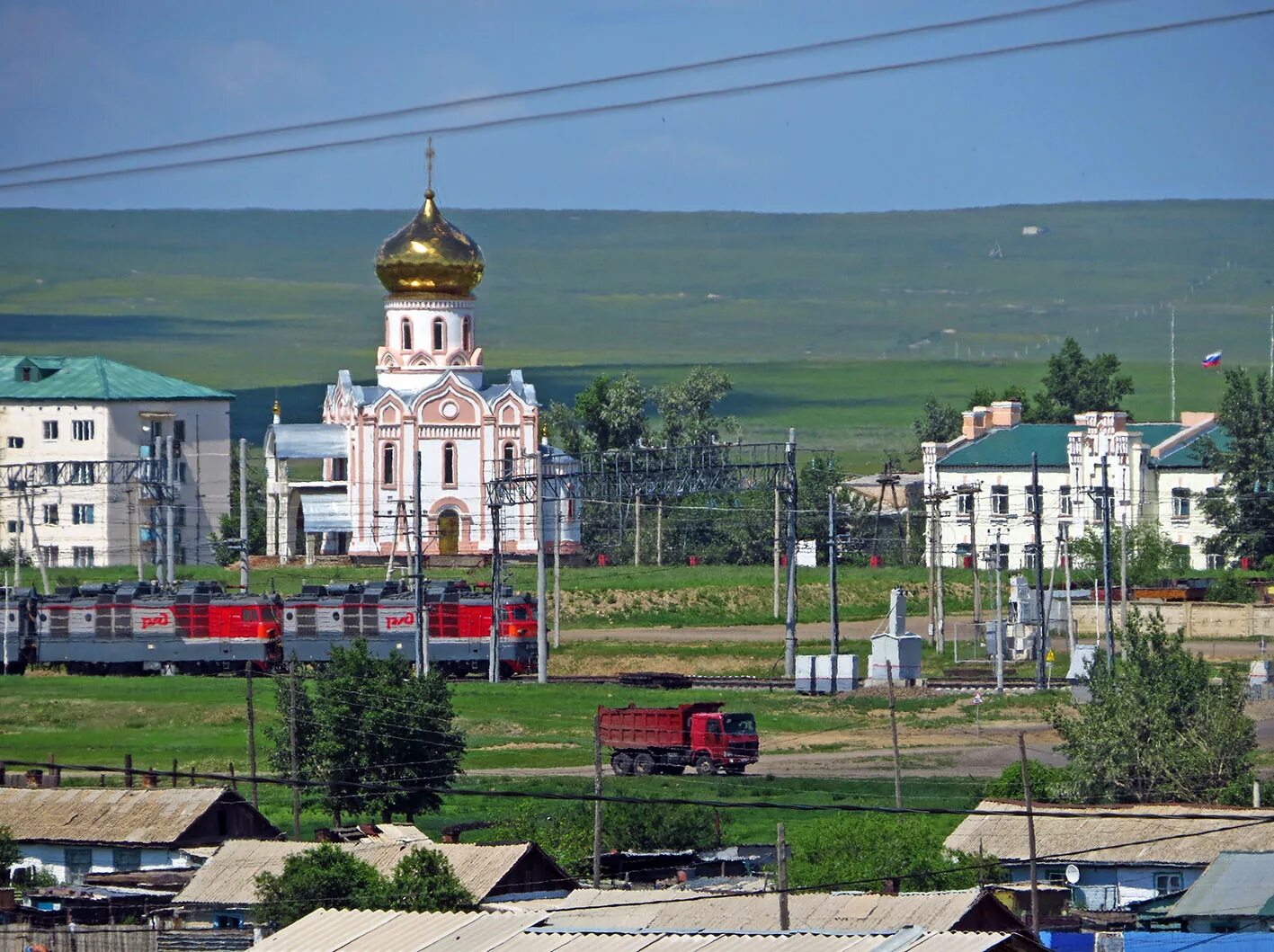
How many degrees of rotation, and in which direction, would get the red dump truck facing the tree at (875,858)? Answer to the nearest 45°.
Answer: approximately 45° to its right

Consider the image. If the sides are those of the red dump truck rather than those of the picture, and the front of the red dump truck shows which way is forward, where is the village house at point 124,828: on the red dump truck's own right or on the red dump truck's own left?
on the red dump truck's own right

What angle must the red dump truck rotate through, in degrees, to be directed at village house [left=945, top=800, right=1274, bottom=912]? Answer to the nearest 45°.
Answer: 0° — it already faces it

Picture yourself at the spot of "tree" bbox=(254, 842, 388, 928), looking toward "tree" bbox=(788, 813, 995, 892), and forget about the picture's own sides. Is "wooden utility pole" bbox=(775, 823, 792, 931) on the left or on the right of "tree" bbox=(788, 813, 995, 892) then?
right

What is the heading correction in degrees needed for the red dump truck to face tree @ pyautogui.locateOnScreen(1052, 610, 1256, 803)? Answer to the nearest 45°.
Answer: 0° — it already faces it

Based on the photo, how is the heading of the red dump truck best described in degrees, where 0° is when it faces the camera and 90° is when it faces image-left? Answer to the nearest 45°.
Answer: approximately 315°

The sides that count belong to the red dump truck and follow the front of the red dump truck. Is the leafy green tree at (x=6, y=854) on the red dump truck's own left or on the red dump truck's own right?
on the red dump truck's own right

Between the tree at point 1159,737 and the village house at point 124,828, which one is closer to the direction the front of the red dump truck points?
the tree
